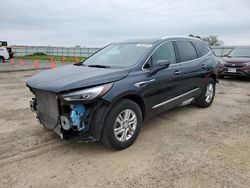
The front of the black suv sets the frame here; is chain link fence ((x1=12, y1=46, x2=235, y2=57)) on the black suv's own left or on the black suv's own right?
on the black suv's own right

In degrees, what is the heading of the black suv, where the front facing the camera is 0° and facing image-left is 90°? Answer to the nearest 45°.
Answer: approximately 45°
